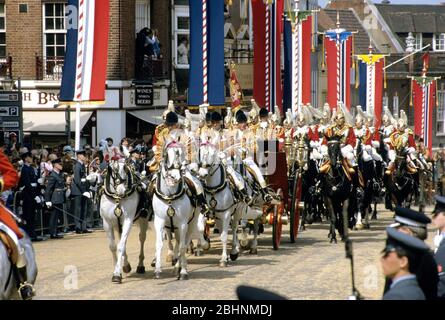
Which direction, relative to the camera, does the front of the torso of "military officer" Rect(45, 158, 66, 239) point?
to the viewer's right

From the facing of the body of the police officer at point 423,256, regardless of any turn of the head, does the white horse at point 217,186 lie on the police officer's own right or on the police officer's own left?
on the police officer's own right

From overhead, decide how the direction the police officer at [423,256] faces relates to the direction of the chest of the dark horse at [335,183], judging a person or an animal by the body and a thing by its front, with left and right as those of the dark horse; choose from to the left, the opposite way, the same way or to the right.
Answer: to the right

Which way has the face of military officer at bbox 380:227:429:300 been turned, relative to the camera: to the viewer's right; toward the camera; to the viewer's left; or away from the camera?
to the viewer's left

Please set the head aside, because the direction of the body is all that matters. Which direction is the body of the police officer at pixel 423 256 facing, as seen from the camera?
to the viewer's left

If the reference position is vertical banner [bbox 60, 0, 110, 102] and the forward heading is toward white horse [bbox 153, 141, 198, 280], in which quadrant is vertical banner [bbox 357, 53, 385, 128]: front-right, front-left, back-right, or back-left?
back-left

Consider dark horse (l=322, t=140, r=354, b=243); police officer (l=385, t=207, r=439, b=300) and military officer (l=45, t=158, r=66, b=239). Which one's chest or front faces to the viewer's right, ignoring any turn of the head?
military officer (l=45, t=158, r=66, b=239)

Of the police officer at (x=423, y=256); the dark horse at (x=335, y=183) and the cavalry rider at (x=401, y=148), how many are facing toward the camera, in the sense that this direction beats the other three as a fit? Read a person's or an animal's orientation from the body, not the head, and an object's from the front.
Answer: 2
